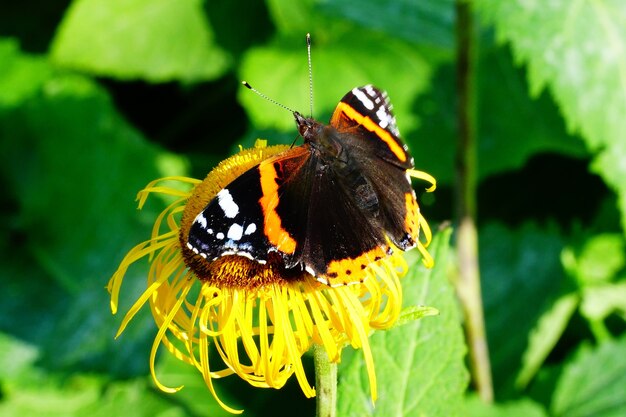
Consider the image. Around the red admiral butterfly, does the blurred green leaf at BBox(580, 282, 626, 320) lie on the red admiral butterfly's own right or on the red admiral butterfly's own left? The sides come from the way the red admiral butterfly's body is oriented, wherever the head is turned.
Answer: on the red admiral butterfly's own right

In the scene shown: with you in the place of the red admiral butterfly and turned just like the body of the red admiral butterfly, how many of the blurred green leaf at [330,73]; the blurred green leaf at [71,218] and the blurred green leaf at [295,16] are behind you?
0

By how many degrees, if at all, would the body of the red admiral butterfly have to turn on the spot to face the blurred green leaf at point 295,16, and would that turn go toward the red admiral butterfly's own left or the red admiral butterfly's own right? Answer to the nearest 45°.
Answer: approximately 45° to the red admiral butterfly's own right

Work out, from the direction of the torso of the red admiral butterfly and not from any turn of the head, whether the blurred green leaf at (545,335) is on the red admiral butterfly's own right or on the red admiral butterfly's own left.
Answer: on the red admiral butterfly's own right

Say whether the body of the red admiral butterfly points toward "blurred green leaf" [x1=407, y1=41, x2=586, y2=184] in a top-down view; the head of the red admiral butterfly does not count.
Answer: no

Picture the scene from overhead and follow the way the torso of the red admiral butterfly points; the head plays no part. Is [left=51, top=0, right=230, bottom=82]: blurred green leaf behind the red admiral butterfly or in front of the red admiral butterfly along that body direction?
in front

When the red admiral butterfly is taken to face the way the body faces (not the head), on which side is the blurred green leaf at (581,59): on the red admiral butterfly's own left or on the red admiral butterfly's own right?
on the red admiral butterfly's own right

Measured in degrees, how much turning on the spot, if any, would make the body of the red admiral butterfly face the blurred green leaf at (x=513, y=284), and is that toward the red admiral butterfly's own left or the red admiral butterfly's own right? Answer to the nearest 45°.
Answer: approximately 90° to the red admiral butterfly's own right

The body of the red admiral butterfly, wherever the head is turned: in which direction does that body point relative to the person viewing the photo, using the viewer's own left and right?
facing away from the viewer and to the left of the viewer
